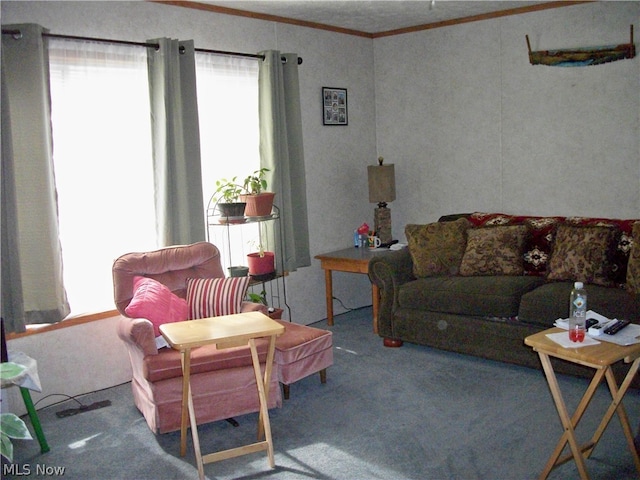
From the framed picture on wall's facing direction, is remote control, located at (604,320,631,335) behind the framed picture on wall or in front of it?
in front

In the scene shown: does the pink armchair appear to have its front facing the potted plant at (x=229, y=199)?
no

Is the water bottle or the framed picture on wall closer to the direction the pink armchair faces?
the water bottle

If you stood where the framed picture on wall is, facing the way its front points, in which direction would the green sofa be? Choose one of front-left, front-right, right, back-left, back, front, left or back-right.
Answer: front

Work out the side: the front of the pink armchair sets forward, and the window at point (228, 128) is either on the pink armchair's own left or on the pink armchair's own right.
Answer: on the pink armchair's own left

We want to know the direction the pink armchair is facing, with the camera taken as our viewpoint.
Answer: facing the viewer and to the right of the viewer

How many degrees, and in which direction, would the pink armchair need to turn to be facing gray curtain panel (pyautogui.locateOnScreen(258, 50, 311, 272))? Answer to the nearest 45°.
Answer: approximately 90° to its left

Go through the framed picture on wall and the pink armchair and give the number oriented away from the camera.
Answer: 0

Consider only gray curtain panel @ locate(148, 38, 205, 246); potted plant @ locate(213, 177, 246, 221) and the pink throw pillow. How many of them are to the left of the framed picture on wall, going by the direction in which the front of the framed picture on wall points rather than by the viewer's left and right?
0

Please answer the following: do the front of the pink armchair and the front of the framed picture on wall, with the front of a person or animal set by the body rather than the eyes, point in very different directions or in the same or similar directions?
same or similar directions

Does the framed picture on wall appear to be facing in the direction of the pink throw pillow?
no

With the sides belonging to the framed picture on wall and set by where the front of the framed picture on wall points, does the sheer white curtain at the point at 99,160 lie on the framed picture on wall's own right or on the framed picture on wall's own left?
on the framed picture on wall's own right

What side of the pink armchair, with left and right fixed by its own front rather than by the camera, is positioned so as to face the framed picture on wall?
left

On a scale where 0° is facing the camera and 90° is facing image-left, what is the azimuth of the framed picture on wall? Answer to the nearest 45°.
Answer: approximately 315°

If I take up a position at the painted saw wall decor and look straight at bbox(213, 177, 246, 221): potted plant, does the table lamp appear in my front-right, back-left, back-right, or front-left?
front-right
